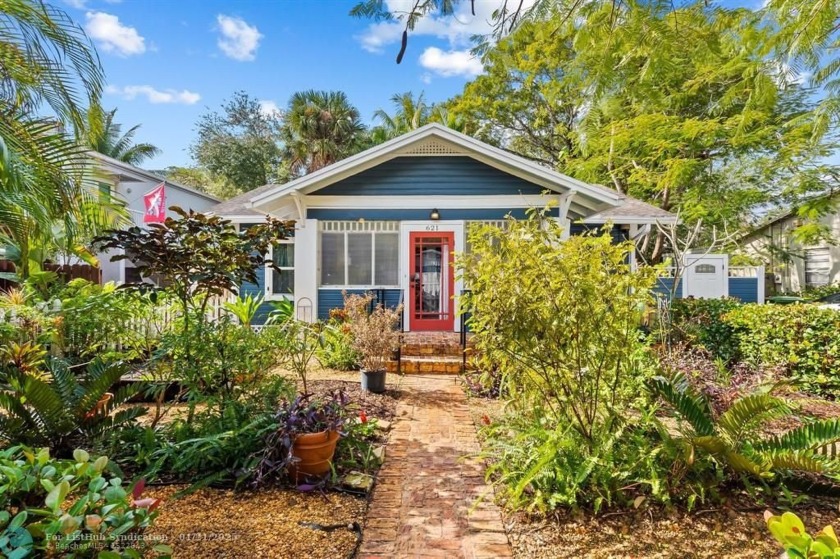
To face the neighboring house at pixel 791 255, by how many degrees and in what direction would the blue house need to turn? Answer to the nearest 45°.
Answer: approximately 135° to its left

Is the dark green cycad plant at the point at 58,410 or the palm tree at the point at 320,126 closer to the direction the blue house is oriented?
the dark green cycad plant

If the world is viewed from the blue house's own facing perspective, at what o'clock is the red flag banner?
The red flag banner is roughly at 4 o'clock from the blue house.

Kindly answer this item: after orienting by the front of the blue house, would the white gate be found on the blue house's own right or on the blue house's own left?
on the blue house's own left

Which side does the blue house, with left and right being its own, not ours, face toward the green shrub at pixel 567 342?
front

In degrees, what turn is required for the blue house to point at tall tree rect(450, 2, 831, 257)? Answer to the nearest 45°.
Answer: approximately 135° to its left

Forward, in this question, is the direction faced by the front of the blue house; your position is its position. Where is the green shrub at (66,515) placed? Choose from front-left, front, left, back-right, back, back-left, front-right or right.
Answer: front

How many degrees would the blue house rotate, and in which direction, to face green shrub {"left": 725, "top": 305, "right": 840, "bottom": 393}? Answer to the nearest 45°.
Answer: approximately 45° to its left

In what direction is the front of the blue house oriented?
toward the camera
